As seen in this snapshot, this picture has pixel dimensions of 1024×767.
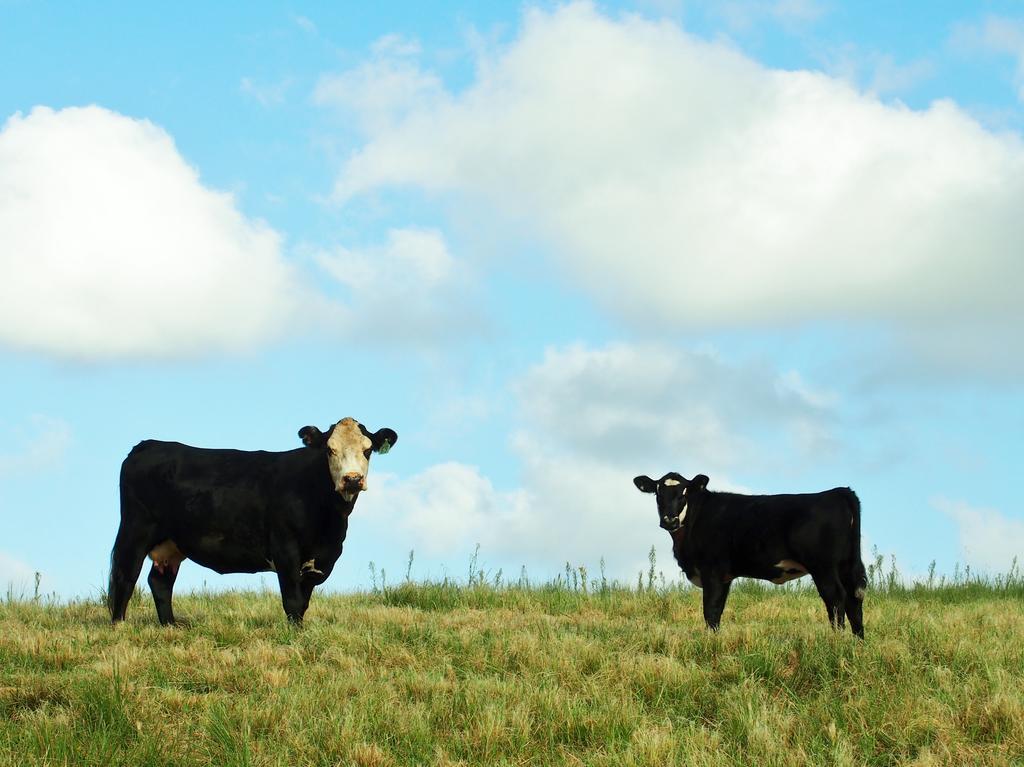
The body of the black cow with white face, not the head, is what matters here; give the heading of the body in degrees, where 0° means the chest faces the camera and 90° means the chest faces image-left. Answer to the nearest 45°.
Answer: approximately 270°
